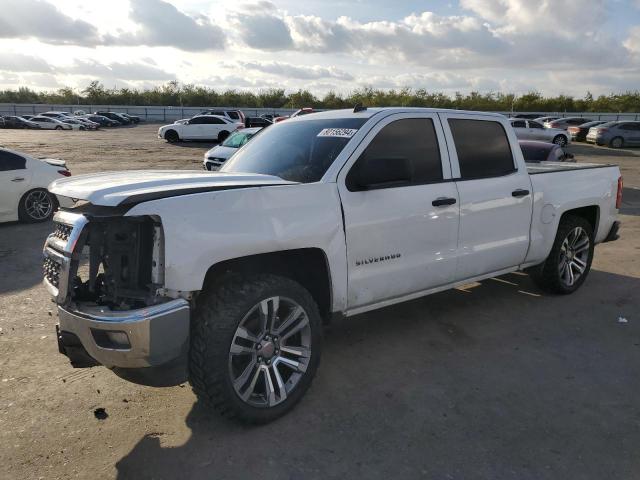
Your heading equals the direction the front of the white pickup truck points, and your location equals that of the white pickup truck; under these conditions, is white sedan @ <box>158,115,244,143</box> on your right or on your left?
on your right

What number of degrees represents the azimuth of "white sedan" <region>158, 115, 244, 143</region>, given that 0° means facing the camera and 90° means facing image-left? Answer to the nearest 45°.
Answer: approximately 90°

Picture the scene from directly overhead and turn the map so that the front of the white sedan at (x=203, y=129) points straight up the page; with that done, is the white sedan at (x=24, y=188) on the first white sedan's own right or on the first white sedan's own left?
on the first white sedan's own left

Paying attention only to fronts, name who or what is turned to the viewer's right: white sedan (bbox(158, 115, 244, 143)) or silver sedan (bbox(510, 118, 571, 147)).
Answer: silver sedan (bbox(510, 118, 571, 147))

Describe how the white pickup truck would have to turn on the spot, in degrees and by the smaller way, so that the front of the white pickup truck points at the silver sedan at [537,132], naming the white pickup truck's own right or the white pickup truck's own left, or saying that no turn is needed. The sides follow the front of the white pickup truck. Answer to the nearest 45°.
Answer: approximately 135° to the white pickup truck's own right

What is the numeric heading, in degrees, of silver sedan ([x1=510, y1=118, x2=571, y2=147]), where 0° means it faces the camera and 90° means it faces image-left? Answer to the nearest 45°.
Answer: approximately 270°

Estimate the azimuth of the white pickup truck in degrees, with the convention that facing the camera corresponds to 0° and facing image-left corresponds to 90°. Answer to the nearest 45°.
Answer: approximately 45°

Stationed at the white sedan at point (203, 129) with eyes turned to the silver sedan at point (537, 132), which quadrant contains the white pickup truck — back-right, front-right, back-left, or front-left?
front-right

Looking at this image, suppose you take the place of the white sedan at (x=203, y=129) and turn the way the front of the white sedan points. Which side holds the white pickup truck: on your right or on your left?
on your left

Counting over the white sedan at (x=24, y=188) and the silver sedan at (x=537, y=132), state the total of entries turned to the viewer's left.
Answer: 1

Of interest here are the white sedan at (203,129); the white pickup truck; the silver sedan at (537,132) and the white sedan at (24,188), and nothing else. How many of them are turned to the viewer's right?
1

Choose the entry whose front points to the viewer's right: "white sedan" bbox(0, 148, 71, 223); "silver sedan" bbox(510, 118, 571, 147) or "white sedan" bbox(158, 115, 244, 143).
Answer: "silver sedan" bbox(510, 118, 571, 147)
